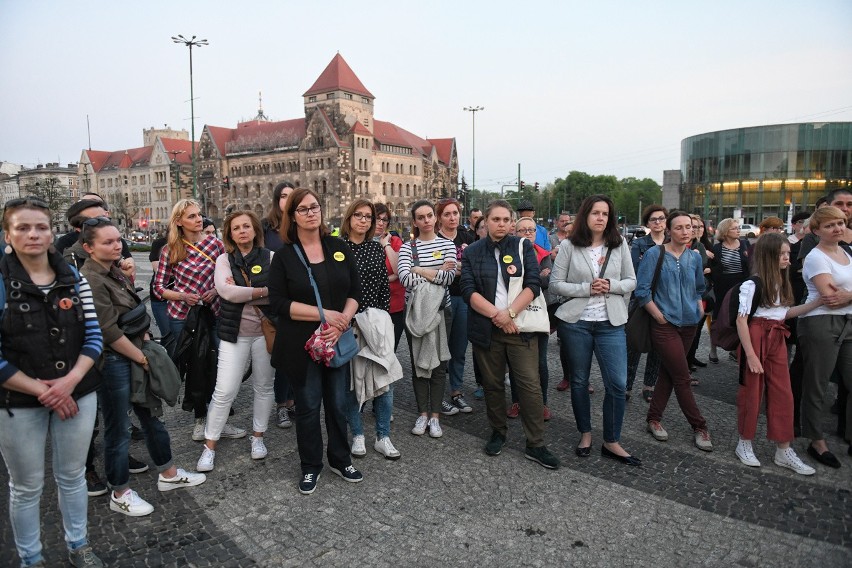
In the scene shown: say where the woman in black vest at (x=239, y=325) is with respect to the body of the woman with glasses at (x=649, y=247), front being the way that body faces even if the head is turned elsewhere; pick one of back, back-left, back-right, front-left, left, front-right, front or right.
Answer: front-right

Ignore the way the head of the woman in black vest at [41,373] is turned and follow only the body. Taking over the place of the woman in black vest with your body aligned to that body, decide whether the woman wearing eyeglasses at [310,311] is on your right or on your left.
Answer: on your left

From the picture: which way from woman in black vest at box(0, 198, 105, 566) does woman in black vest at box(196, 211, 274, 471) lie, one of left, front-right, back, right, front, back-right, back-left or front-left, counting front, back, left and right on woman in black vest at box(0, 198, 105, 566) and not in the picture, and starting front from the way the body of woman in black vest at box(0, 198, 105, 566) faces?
back-left

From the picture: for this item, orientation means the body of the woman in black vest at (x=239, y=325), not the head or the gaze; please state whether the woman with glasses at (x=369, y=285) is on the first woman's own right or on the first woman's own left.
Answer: on the first woman's own left

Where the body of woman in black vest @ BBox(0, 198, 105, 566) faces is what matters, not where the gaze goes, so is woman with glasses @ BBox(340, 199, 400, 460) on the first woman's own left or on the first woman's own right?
on the first woman's own left

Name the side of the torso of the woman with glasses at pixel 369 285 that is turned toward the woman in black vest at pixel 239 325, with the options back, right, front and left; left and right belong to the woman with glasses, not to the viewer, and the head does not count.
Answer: right

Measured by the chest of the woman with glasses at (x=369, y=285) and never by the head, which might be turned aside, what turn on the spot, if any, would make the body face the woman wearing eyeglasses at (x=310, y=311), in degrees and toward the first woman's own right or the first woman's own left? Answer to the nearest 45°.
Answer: approximately 45° to the first woman's own right
